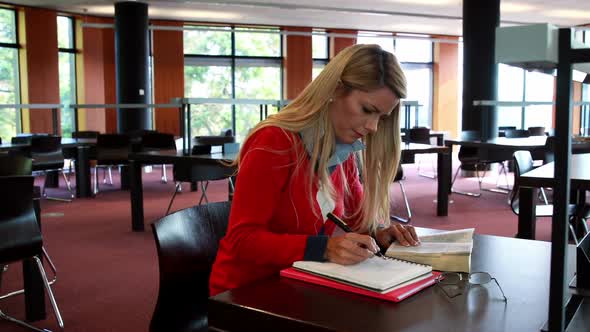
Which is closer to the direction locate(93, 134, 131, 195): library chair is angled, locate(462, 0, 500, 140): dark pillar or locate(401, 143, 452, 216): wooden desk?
the dark pillar

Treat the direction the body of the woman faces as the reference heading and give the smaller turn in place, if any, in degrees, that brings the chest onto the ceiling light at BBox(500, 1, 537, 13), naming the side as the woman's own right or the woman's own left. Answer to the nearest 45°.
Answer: approximately 135° to the woman's own left

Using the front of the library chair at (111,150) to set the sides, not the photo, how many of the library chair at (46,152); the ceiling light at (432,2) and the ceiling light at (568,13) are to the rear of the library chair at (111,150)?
1

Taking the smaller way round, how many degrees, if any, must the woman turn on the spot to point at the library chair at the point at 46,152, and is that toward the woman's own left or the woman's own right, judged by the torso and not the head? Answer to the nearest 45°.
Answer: approximately 180°

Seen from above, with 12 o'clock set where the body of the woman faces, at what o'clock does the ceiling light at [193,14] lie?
The ceiling light is roughly at 7 o'clock from the woman.

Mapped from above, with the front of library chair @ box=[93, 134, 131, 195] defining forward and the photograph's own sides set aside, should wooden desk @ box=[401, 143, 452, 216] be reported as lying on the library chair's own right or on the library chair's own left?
on the library chair's own right

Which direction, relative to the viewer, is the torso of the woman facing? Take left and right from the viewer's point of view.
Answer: facing the viewer and to the right of the viewer

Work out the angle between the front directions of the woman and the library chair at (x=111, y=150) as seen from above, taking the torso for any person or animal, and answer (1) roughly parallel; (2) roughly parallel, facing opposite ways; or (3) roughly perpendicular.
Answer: roughly perpendicular

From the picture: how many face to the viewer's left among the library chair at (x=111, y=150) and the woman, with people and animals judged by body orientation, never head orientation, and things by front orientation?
0

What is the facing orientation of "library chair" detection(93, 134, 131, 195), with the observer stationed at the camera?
facing away from the viewer and to the right of the viewer

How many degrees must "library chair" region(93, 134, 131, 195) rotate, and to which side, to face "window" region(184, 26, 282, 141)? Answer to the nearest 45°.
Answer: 0° — it already faces it
